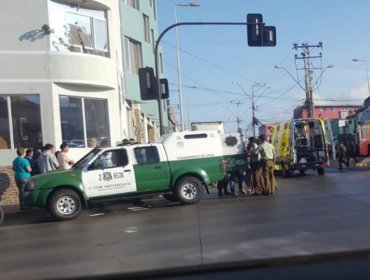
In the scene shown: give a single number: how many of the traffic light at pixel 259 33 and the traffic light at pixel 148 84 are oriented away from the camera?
2

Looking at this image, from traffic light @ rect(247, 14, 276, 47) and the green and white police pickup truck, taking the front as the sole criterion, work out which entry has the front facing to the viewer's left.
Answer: the green and white police pickup truck

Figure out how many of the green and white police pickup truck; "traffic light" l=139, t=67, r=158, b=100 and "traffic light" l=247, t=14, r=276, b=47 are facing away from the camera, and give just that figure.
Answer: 2

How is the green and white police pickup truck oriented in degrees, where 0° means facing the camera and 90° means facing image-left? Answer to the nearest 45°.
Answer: approximately 90°

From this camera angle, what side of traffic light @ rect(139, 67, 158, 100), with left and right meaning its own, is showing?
back

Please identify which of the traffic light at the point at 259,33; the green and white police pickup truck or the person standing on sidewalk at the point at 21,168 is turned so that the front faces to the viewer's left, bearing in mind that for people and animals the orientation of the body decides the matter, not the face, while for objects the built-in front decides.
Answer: the green and white police pickup truck

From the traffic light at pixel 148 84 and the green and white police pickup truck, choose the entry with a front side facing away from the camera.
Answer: the traffic light

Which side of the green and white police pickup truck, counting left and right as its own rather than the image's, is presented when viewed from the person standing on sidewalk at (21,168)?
front

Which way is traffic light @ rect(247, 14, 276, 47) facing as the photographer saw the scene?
facing away from the viewer

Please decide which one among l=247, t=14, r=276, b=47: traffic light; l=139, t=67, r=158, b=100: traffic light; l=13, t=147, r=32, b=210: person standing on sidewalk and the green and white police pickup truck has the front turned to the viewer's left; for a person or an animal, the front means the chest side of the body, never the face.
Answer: the green and white police pickup truck

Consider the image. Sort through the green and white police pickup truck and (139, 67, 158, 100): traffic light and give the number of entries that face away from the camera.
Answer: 1

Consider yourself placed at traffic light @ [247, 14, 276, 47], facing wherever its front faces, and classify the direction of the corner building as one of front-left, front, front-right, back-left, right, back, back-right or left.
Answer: left
